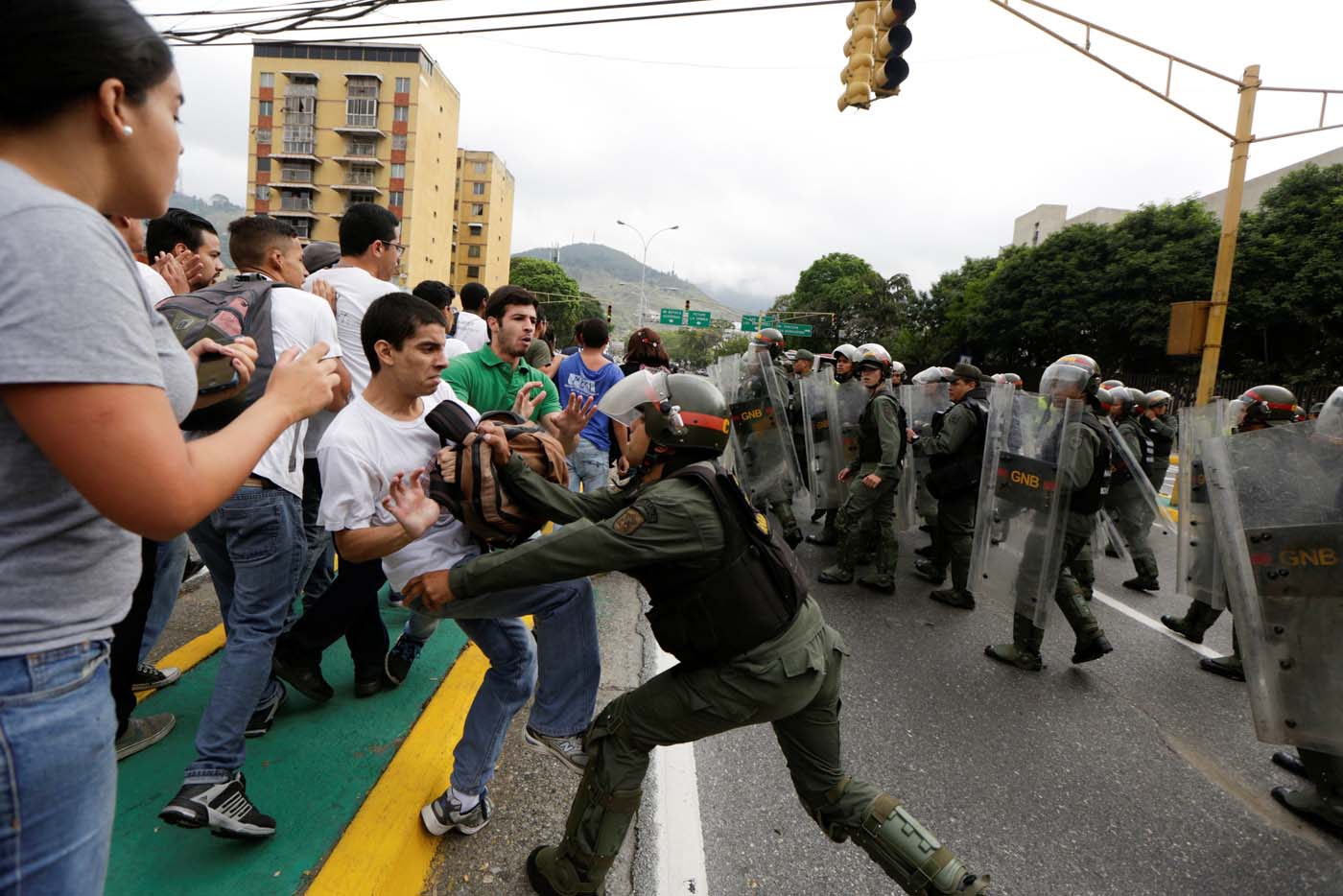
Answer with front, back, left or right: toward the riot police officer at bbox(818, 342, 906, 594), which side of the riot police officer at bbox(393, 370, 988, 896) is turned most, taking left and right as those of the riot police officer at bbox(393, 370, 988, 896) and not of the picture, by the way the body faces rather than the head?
right

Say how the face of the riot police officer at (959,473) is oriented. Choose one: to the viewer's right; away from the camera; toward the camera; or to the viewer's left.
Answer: to the viewer's left

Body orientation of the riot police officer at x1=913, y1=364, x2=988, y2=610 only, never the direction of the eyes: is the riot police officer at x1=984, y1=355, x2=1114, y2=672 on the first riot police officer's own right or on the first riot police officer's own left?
on the first riot police officer's own left

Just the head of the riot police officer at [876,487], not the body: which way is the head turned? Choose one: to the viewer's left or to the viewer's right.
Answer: to the viewer's left

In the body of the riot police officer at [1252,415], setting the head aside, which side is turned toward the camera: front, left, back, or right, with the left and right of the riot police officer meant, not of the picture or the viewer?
left

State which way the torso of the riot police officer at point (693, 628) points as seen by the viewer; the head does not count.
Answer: to the viewer's left

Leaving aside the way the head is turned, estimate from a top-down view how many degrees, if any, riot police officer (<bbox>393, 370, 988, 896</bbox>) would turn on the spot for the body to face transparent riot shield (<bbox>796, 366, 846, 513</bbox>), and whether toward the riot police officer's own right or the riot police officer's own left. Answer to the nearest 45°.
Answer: approximately 90° to the riot police officer's own right

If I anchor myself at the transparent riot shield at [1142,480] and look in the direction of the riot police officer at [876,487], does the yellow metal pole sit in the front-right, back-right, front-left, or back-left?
back-right

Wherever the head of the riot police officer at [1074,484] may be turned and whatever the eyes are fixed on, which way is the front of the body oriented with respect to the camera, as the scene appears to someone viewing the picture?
to the viewer's left

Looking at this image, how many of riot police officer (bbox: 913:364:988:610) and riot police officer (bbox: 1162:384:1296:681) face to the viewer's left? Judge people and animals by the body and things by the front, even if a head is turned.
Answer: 2
